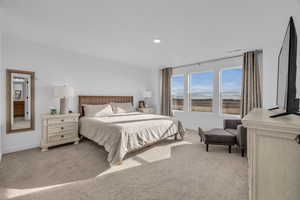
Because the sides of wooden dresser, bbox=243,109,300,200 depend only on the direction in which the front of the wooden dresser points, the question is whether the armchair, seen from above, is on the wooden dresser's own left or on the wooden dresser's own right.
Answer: on the wooden dresser's own right

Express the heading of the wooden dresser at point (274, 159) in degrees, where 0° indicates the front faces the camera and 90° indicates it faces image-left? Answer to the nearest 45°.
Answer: approximately 90°

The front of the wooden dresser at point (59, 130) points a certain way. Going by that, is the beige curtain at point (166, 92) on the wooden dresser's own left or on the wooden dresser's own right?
on the wooden dresser's own left

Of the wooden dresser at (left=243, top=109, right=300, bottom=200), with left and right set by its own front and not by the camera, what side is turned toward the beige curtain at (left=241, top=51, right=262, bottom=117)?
right

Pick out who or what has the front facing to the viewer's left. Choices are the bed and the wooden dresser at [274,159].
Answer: the wooden dresser

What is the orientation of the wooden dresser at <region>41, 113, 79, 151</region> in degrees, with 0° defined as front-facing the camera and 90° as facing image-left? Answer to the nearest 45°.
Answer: approximately 315°

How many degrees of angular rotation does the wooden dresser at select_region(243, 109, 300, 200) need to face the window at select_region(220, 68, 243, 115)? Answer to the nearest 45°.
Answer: approximately 90° to its right
